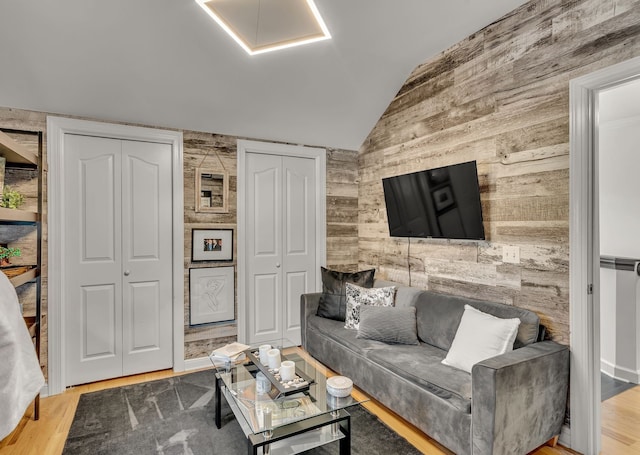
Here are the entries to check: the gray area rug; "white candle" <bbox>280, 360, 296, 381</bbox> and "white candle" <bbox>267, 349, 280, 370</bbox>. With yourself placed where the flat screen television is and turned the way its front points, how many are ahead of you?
3

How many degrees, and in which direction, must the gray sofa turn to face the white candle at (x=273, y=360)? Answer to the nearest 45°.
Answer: approximately 45° to its right

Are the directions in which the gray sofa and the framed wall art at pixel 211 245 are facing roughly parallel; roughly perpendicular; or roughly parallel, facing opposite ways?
roughly perpendicular

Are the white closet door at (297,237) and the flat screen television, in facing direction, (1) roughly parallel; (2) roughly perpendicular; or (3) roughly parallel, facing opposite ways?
roughly perpendicular

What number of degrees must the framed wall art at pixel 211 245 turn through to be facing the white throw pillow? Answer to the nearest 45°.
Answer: approximately 45° to its left

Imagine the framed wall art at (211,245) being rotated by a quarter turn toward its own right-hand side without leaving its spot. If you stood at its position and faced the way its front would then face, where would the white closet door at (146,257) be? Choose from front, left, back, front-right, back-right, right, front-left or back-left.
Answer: front

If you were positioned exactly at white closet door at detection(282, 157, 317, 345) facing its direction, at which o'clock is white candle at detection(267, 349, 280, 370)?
The white candle is roughly at 12 o'clock from the white closet door.

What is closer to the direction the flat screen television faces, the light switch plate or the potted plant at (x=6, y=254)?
the potted plant

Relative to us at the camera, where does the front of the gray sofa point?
facing the viewer and to the left of the viewer

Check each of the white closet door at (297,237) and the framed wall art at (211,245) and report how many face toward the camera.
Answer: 2

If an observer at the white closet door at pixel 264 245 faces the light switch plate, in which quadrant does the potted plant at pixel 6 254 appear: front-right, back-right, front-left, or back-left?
back-right
